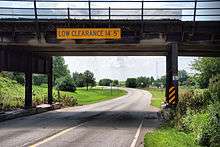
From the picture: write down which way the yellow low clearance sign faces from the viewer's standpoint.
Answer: facing the viewer
